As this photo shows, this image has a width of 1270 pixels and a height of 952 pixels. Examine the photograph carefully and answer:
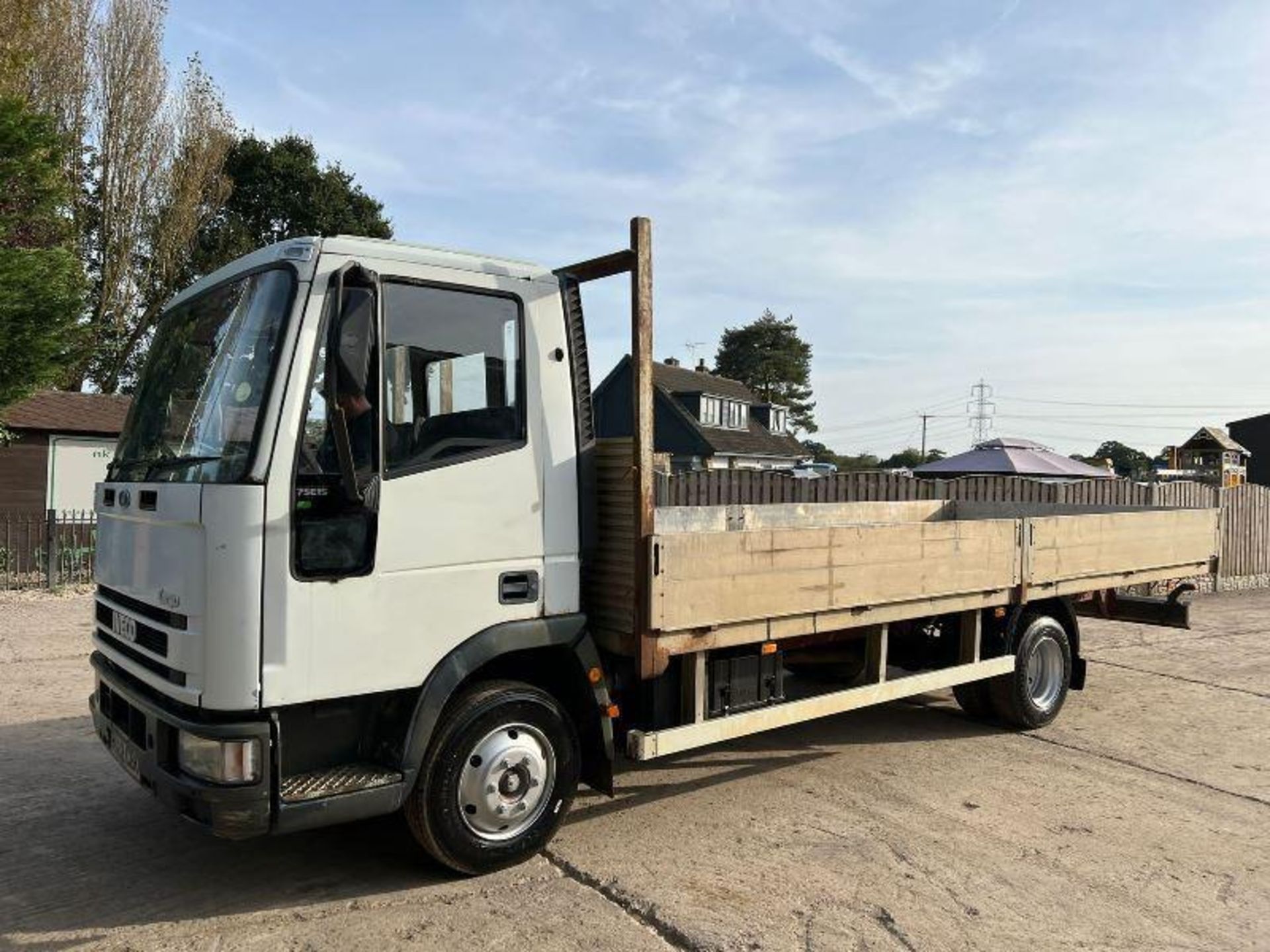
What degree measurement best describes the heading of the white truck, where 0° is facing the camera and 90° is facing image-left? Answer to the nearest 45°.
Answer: approximately 45°

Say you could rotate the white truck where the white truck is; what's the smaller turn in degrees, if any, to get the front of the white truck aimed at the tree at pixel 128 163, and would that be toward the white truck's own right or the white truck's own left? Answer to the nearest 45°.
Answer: approximately 90° to the white truck's own right

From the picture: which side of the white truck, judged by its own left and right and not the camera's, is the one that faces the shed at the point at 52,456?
right

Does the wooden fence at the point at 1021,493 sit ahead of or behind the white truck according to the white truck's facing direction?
behind

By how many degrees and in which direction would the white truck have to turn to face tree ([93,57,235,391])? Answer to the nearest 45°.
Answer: approximately 90° to its right

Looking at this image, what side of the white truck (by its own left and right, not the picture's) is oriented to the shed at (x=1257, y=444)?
back

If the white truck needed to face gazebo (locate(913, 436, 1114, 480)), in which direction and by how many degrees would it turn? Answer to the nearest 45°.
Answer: approximately 180°
